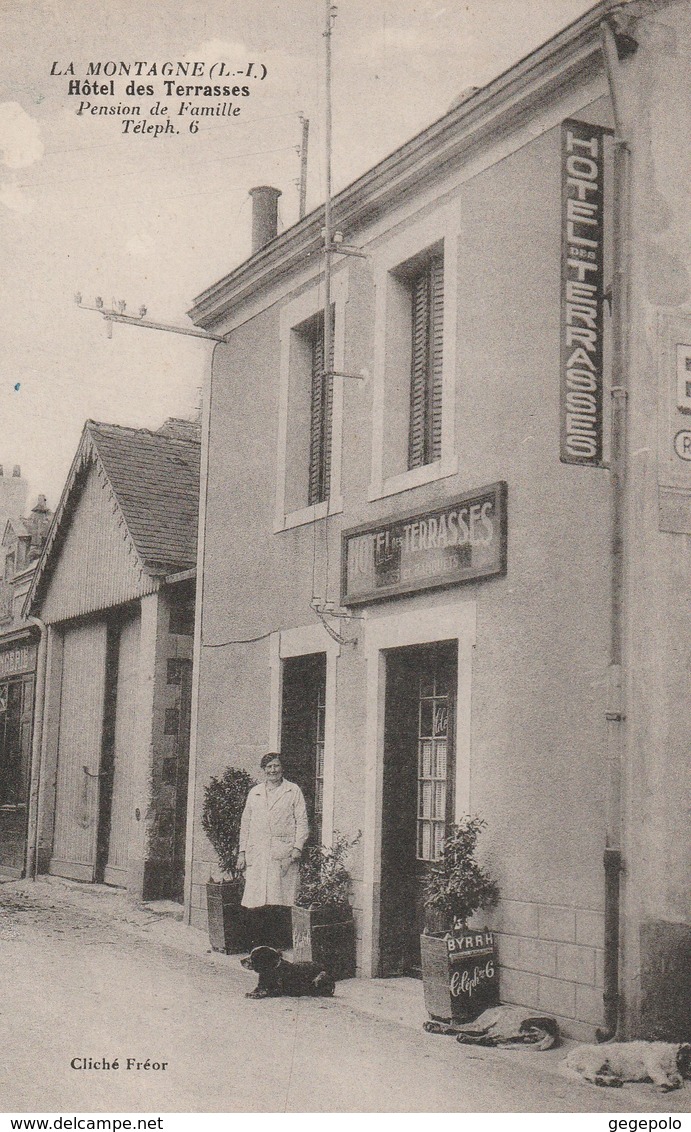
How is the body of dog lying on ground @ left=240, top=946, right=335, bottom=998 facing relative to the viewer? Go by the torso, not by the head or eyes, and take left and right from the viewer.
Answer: facing to the left of the viewer

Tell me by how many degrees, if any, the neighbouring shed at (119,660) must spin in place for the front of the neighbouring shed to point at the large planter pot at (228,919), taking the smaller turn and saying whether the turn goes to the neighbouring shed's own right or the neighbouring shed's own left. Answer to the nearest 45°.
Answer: approximately 45° to the neighbouring shed's own left

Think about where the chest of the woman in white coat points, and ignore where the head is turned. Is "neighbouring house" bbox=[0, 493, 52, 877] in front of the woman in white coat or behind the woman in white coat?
behind

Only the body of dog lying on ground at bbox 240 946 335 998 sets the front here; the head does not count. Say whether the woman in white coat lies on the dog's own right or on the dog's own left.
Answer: on the dog's own right

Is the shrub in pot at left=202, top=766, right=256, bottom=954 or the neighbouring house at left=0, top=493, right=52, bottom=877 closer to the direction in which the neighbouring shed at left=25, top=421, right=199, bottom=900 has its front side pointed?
the shrub in pot

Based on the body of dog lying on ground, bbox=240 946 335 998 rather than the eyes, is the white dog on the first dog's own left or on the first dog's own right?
on the first dog's own left

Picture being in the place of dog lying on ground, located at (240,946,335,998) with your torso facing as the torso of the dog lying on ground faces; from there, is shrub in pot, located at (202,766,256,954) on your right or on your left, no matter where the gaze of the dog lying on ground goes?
on your right

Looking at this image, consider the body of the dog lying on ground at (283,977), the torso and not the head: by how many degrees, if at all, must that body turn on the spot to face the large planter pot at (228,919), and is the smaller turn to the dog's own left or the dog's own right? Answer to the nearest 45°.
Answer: approximately 90° to the dog's own right
